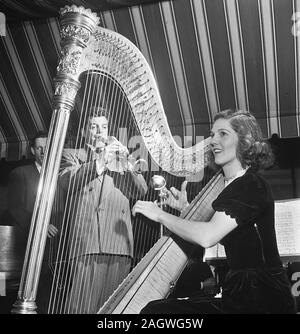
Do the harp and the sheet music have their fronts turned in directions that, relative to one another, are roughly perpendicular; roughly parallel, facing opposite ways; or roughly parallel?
roughly perpendicular

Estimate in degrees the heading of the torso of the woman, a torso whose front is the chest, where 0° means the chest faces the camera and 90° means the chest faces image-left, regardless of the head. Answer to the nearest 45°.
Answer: approximately 90°

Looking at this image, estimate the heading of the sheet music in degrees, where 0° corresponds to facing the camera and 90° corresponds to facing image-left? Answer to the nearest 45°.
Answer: approximately 0°

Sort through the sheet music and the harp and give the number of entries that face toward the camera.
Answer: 1

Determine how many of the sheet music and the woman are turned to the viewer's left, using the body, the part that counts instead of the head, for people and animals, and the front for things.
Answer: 1

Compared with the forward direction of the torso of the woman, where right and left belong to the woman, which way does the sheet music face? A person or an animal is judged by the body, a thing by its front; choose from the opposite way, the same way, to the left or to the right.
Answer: to the left

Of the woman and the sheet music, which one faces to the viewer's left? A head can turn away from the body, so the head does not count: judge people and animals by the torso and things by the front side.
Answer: the woman
